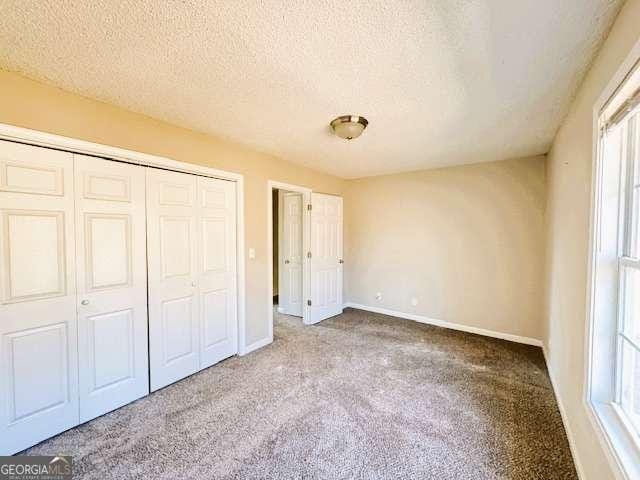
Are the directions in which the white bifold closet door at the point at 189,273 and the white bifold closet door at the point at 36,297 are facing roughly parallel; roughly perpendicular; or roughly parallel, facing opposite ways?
roughly parallel

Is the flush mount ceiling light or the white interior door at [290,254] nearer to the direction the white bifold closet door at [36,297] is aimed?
the flush mount ceiling light

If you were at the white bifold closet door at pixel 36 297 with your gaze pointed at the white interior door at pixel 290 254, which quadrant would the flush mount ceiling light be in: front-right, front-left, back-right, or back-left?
front-right

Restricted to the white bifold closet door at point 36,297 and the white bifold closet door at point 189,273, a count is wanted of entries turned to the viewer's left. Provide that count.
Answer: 0

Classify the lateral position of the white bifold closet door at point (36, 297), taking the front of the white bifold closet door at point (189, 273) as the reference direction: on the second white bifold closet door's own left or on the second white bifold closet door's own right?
on the second white bifold closet door's own right

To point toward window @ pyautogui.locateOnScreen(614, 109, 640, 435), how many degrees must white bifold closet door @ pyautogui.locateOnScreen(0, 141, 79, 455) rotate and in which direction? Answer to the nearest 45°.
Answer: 0° — it already faces it

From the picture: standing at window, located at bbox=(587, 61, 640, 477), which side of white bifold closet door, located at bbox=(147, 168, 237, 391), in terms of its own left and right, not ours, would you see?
front

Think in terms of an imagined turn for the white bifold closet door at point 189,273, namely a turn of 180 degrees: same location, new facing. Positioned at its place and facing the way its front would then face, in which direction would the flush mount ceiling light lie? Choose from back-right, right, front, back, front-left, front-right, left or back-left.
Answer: back

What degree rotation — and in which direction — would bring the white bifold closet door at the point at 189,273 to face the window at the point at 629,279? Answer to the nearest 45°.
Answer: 0° — it already faces it

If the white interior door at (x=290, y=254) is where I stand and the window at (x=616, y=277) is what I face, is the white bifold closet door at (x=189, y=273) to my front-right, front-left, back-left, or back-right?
front-right

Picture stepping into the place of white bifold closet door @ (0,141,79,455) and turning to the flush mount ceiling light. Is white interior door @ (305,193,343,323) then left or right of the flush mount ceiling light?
left

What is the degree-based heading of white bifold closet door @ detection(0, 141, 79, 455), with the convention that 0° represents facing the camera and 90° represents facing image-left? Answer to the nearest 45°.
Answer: approximately 315°

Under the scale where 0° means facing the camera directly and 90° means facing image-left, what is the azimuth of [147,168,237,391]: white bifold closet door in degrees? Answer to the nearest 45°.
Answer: approximately 315°
